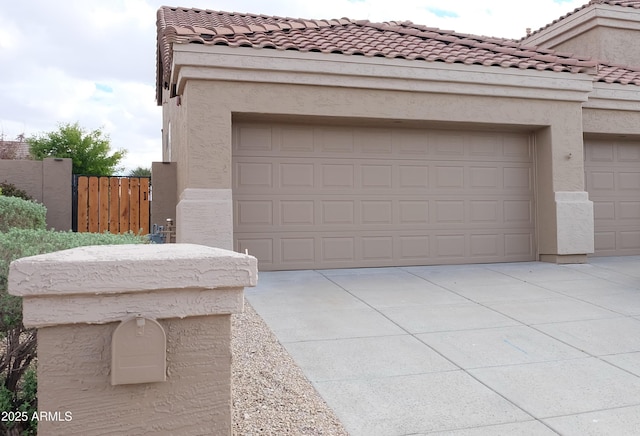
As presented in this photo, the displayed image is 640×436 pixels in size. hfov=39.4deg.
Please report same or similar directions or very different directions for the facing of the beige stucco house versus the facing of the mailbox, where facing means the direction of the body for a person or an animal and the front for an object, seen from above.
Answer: same or similar directions

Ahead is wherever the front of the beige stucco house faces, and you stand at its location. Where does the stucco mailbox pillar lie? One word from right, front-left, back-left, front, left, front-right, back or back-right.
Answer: front

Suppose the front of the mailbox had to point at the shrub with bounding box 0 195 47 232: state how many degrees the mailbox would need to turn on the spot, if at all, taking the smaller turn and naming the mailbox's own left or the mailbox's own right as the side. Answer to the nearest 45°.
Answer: approximately 180°

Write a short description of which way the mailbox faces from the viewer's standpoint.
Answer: facing the viewer

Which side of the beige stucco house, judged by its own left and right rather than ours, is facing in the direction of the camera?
front

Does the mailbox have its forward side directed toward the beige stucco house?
no

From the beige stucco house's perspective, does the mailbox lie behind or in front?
in front

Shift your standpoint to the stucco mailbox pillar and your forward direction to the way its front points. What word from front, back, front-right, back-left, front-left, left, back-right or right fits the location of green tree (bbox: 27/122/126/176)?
back

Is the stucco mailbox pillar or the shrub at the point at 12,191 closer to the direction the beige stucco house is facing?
the stucco mailbox pillar

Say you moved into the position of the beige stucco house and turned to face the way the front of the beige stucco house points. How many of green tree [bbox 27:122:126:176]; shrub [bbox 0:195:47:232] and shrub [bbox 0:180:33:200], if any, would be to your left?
0

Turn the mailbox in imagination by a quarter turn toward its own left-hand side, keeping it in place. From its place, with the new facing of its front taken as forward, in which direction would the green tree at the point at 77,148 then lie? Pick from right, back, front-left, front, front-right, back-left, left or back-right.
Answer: left

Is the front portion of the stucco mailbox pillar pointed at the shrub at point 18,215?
no

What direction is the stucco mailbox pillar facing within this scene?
toward the camera

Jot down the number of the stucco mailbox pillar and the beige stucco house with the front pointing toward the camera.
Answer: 2

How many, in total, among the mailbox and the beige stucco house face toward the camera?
2

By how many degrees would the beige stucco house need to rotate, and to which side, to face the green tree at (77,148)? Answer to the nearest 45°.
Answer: approximately 135° to its right

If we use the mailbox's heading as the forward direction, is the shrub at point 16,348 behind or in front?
behind
